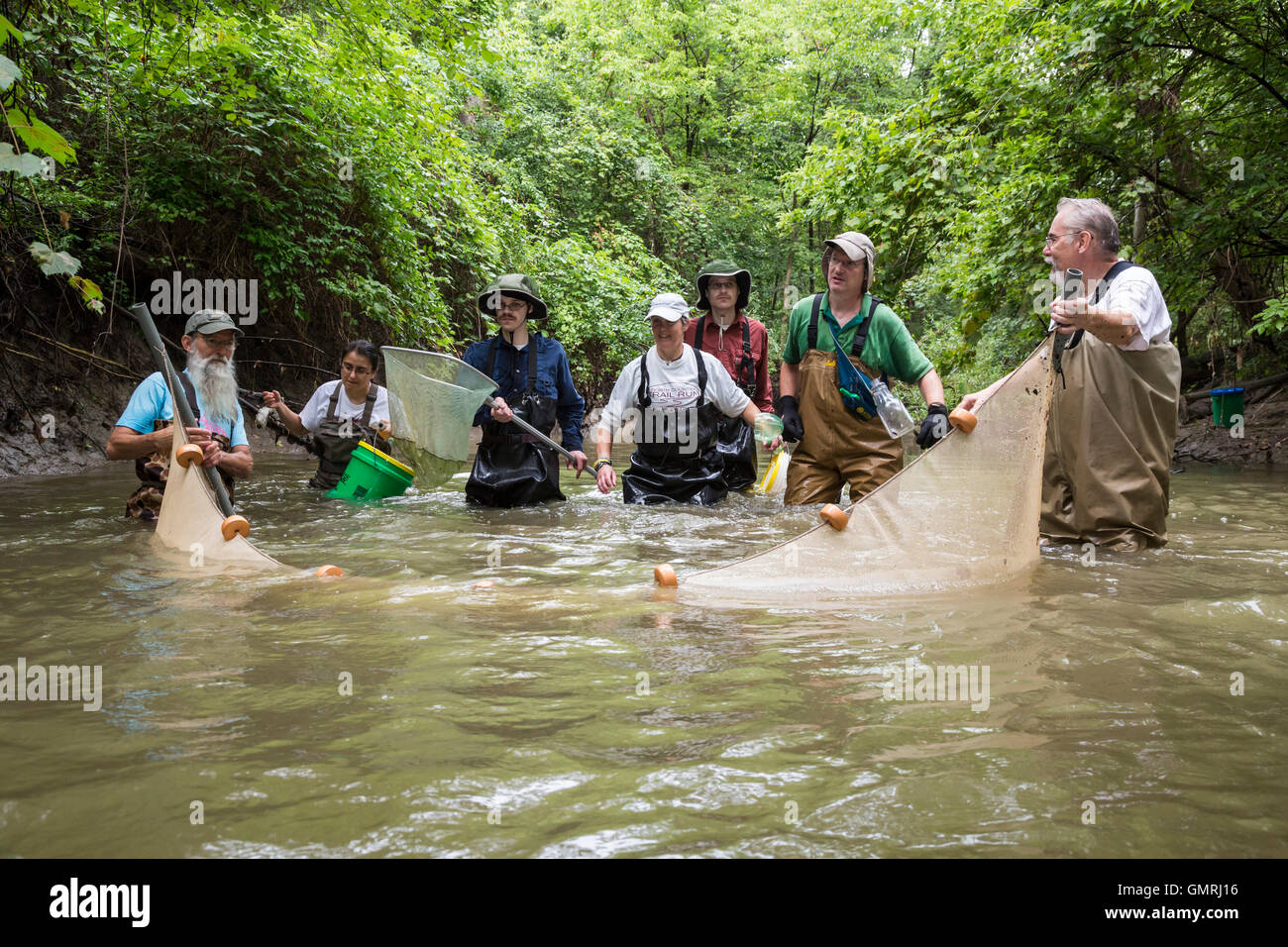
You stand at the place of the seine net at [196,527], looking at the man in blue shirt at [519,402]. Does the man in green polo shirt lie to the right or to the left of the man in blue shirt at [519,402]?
right

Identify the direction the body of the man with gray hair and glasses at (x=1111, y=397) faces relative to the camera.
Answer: to the viewer's left

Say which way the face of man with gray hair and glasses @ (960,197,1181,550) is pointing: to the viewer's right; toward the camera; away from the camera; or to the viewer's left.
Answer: to the viewer's left

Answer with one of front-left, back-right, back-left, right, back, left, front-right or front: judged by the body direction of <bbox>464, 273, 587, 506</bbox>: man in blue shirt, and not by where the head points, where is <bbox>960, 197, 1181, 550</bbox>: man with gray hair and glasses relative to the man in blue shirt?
front-left

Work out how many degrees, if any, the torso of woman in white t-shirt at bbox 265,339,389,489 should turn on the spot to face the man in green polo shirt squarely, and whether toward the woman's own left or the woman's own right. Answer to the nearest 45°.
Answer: approximately 45° to the woman's own left

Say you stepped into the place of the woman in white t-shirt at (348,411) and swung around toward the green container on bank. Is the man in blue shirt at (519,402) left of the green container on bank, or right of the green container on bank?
right

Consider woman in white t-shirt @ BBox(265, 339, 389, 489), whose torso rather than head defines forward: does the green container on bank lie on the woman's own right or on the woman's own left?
on the woman's own left

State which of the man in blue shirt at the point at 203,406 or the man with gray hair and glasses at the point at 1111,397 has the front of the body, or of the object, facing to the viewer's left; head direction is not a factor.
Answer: the man with gray hair and glasses

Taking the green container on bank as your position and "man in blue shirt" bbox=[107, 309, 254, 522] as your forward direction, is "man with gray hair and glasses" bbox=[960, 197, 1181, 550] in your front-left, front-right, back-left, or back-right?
front-left

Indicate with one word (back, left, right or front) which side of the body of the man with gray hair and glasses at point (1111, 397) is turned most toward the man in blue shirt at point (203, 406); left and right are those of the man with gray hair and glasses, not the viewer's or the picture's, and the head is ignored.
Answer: front

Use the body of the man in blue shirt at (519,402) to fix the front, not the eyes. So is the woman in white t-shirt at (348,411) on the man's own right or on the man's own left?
on the man's own right

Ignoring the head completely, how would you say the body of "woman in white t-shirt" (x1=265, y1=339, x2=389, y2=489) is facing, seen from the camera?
toward the camera
